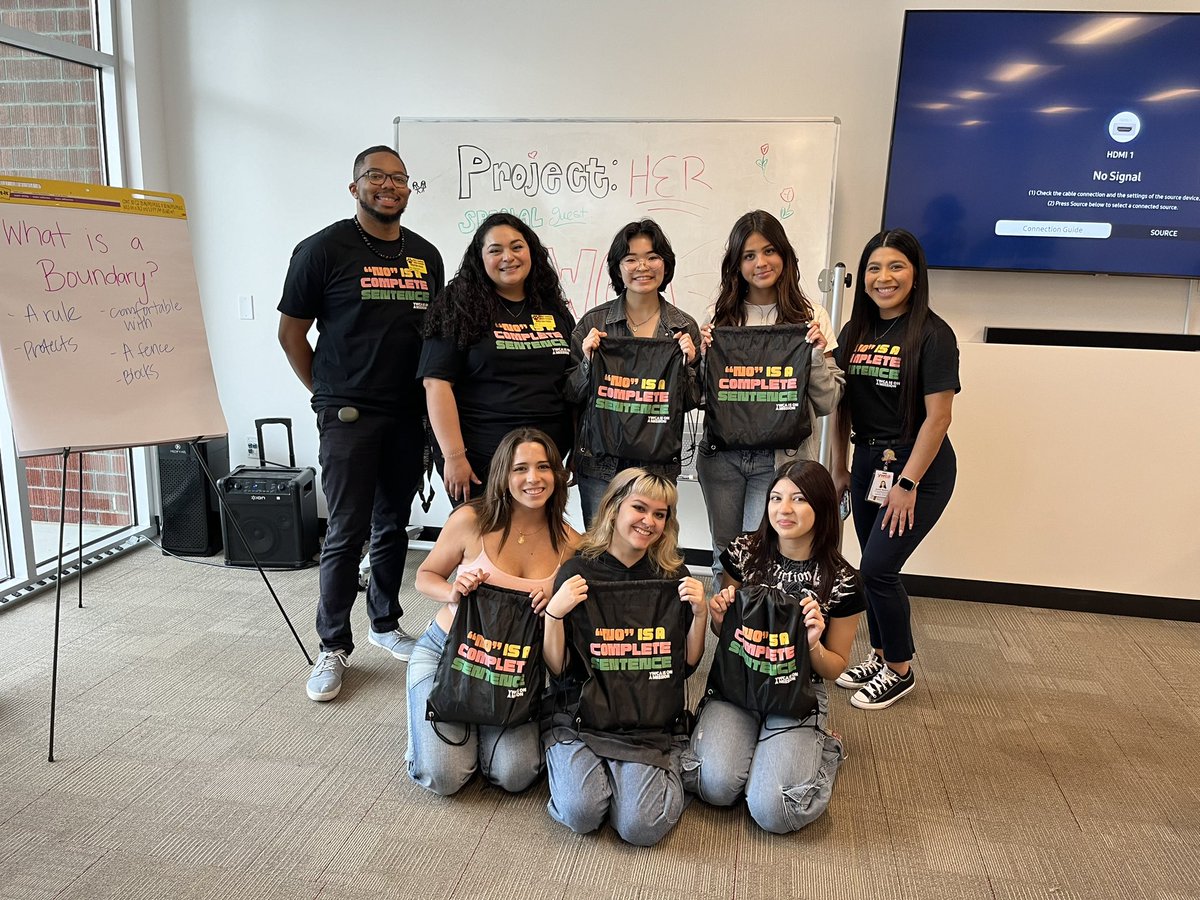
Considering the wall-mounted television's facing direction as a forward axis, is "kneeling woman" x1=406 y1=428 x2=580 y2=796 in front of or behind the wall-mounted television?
in front

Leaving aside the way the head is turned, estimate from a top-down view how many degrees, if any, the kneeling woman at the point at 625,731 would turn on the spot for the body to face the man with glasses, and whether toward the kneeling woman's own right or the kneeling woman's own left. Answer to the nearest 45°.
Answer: approximately 135° to the kneeling woman's own right

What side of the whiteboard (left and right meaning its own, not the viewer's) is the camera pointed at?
front

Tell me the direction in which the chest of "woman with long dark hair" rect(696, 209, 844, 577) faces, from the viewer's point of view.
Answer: toward the camera

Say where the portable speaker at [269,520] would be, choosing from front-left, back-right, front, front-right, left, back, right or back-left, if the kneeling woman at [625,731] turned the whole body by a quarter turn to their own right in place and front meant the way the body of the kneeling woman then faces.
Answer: front-right

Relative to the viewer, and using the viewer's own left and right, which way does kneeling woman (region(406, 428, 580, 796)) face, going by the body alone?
facing the viewer

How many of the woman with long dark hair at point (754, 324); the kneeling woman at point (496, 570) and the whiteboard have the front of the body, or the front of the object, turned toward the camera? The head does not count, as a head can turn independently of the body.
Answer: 3

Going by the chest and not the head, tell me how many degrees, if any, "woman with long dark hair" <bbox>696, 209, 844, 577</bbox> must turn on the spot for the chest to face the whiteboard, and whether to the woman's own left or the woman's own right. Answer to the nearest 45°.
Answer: approximately 135° to the woman's own right

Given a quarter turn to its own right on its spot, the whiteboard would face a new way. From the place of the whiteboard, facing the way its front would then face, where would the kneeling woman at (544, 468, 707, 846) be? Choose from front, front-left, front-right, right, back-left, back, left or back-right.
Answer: left
